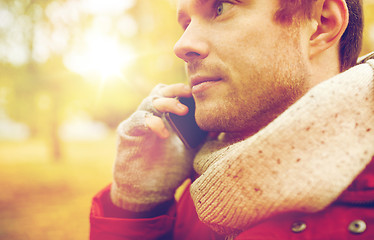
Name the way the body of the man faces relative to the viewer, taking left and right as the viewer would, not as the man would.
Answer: facing the viewer and to the left of the viewer

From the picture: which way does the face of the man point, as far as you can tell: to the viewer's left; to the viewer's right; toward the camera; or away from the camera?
to the viewer's left
